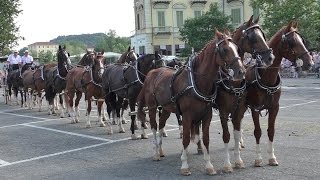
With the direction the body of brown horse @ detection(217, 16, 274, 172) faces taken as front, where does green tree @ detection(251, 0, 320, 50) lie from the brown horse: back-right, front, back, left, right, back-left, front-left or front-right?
back-left

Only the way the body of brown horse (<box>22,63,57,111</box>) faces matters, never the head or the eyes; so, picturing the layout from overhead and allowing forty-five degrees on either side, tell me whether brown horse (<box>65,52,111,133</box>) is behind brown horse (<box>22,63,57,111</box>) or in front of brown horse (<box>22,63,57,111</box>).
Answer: in front

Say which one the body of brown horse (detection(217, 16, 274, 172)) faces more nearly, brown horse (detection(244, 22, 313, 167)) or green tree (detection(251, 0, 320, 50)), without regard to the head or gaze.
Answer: the brown horse

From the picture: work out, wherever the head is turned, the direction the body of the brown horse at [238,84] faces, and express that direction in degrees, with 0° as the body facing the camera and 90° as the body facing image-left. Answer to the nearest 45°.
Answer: approximately 315°

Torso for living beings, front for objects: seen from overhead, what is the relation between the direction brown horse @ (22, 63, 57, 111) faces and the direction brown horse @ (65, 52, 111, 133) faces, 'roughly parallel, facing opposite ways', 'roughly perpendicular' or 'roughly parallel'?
roughly parallel

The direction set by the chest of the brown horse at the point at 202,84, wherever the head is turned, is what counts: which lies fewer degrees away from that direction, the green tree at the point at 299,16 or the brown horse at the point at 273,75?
the brown horse

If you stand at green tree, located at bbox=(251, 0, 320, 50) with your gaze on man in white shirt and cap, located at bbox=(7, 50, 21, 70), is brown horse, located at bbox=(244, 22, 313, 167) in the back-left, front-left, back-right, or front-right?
front-left

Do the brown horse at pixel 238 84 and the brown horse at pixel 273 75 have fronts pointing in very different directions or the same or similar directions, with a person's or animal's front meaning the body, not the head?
same or similar directions

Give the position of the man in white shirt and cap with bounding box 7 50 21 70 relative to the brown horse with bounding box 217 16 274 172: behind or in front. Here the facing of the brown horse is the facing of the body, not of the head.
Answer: behind

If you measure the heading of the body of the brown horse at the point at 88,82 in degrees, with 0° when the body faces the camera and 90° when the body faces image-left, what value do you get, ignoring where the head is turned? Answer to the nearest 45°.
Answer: approximately 315°

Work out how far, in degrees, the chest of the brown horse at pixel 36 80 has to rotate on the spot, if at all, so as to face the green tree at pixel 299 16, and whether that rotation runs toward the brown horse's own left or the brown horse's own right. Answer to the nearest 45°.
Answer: approximately 90° to the brown horse's own left

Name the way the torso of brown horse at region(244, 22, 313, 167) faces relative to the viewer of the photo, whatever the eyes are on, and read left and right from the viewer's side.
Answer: facing the viewer and to the right of the viewer
